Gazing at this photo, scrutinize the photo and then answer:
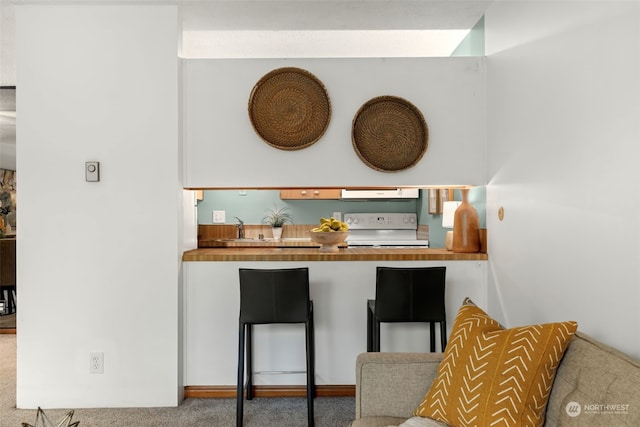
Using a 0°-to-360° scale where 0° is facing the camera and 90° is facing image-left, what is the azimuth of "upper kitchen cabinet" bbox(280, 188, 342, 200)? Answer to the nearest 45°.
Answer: approximately 0°

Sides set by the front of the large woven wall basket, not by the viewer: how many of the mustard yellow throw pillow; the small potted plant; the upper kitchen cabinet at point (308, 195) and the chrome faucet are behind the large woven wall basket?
3

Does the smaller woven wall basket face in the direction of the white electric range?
no

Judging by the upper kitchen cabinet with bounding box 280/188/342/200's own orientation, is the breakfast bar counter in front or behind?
in front

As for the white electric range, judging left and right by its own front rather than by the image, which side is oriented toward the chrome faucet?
right

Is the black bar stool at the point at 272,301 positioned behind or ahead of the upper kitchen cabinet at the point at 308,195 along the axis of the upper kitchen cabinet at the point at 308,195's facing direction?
ahead

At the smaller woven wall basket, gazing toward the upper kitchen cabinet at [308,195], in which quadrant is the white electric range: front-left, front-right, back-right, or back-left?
front-right

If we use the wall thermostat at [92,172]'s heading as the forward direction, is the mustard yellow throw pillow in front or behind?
in front

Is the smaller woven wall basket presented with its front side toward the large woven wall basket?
no

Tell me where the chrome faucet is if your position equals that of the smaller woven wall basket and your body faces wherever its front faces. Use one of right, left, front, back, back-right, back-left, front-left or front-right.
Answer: back-right

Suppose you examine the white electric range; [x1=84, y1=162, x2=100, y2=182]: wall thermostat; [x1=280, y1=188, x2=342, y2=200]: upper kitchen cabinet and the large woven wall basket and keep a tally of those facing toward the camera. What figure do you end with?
4

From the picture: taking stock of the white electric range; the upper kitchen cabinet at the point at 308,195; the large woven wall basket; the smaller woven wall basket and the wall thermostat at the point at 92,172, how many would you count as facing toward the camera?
5

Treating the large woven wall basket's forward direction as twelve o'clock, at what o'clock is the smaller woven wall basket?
The smaller woven wall basket is roughly at 9 o'clock from the large woven wall basket.

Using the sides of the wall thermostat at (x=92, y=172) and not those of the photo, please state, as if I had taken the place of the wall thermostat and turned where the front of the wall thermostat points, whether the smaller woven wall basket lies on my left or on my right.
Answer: on my left

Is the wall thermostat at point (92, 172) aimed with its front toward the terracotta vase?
no

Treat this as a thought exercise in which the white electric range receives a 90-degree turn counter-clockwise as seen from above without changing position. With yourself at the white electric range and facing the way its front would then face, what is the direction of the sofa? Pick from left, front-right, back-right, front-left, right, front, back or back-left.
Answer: right

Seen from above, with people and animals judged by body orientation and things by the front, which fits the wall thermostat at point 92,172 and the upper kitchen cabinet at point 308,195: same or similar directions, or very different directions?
same or similar directions

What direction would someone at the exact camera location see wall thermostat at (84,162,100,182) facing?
facing the viewer

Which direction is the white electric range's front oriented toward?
toward the camera

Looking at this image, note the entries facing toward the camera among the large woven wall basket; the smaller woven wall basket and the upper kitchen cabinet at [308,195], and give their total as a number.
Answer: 3

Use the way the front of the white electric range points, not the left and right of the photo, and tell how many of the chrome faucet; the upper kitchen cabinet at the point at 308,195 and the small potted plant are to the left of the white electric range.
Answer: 0
